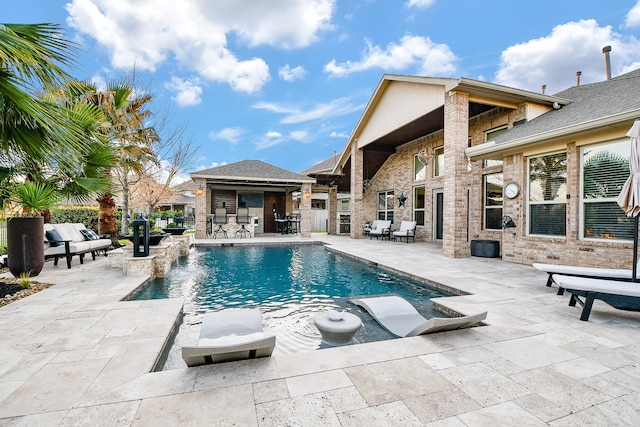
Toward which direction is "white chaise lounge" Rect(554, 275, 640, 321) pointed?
to the viewer's left

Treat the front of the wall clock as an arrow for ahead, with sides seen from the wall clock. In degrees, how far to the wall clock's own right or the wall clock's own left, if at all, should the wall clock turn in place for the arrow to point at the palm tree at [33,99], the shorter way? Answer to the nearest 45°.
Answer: approximately 45° to the wall clock's own right

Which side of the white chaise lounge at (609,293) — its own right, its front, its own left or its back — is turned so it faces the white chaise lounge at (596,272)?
right

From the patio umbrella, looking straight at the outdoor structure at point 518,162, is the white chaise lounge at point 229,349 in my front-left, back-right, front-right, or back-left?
back-left

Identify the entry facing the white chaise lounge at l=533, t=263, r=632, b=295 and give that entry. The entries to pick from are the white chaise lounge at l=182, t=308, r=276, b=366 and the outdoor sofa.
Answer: the outdoor sofa

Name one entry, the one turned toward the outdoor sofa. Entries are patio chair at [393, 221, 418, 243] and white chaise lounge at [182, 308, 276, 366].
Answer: the patio chair

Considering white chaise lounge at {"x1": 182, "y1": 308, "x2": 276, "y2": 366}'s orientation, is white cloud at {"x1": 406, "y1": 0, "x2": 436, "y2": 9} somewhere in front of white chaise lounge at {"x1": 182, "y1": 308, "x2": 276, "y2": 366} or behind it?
behind

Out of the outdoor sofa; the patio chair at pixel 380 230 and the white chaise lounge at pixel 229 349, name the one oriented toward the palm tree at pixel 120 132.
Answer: the patio chair

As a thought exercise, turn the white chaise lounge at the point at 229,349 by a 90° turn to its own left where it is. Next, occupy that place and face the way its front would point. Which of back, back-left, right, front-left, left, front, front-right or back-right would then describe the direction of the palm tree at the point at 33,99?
back-left

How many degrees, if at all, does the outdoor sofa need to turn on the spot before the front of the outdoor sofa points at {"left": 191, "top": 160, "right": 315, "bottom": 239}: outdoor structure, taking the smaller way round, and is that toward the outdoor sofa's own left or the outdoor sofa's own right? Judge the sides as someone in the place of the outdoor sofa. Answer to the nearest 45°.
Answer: approximately 90° to the outdoor sofa's own left

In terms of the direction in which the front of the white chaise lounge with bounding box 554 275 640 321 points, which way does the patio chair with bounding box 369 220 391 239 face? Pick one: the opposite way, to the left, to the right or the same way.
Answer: to the left

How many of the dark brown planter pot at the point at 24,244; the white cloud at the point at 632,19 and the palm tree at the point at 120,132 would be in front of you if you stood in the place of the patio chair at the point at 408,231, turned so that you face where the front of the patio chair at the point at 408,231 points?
2

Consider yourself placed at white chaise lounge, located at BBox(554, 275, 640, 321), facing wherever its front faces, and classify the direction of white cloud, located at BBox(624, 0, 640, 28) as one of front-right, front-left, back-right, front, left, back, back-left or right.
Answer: right
